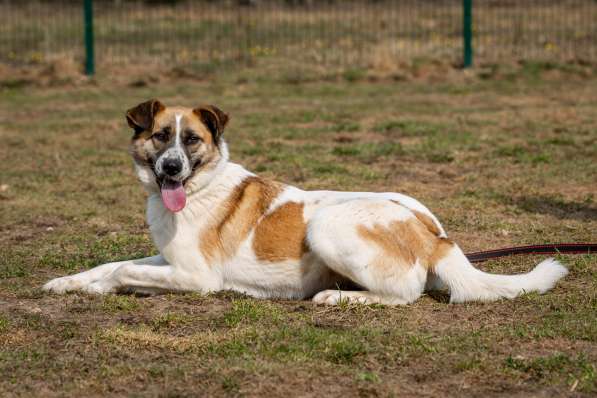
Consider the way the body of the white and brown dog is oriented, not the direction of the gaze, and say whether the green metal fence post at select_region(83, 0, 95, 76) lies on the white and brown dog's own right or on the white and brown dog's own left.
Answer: on the white and brown dog's own right

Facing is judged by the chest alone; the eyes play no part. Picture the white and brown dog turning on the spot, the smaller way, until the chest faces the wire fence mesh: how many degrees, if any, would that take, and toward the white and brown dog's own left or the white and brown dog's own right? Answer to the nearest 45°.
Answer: approximately 90° to the white and brown dog's own right

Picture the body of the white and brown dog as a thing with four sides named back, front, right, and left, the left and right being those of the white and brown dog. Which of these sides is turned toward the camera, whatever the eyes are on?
left
